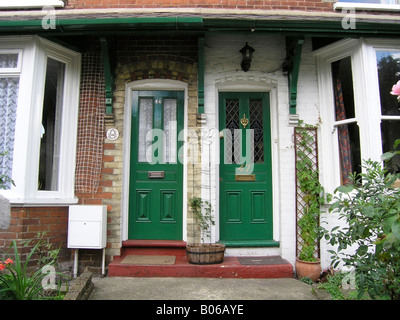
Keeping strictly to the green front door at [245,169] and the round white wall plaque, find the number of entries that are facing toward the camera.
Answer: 2

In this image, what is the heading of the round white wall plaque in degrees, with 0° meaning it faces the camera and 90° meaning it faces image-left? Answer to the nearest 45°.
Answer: approximately 0°

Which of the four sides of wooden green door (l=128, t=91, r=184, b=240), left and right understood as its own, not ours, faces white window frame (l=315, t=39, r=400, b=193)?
left

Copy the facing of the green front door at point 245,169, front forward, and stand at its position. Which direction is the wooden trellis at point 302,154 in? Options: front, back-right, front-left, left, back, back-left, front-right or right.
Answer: left

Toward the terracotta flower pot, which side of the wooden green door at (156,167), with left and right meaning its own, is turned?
left

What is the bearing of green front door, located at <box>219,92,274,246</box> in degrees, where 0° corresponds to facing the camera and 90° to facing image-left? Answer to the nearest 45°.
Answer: approximately 0°

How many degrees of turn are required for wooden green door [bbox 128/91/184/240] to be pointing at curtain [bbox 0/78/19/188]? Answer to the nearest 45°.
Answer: approximately 90° to its right
